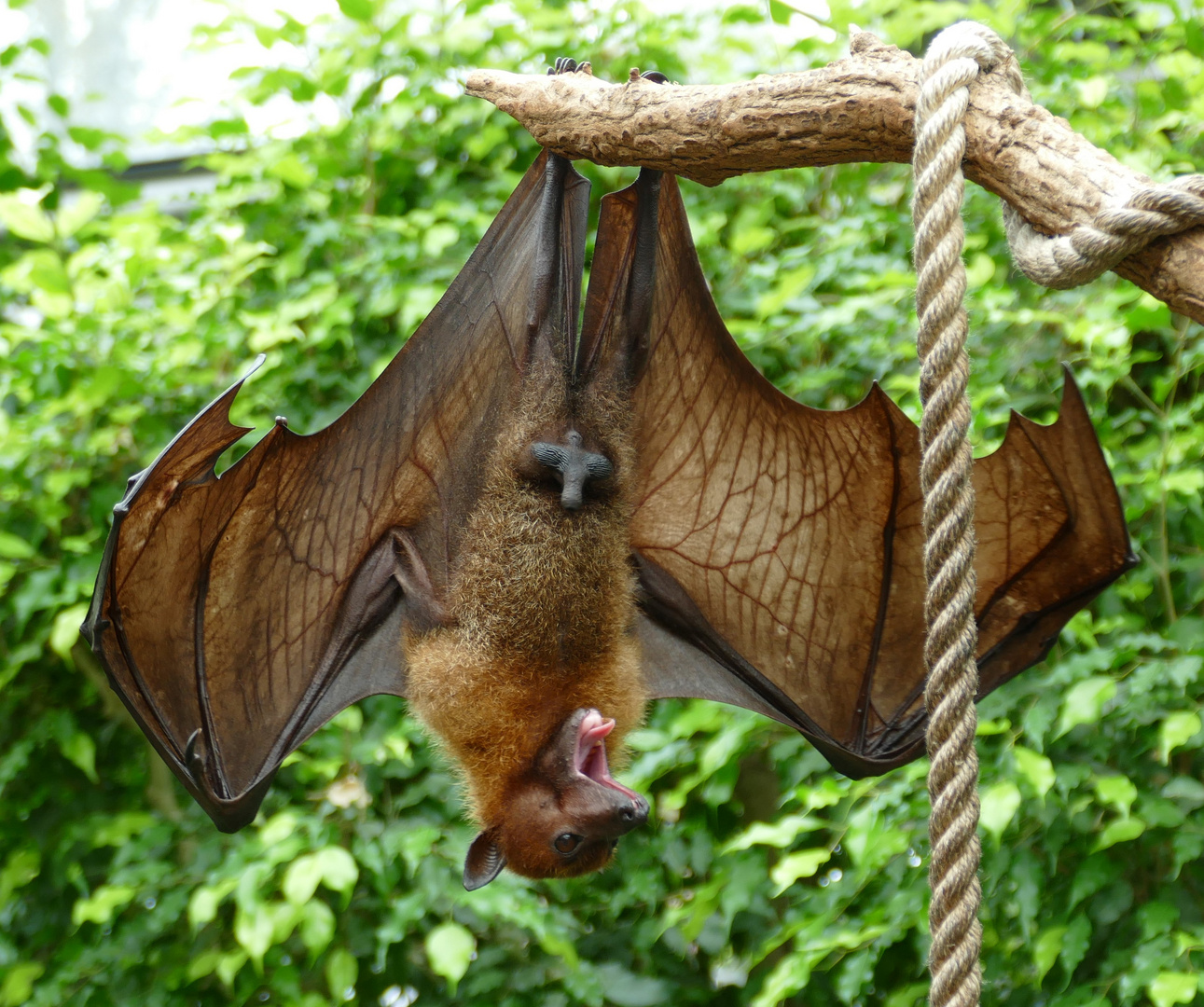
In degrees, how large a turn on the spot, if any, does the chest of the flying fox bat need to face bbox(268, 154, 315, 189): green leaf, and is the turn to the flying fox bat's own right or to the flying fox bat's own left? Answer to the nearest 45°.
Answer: approximately 135° to the flying fox bat's own right

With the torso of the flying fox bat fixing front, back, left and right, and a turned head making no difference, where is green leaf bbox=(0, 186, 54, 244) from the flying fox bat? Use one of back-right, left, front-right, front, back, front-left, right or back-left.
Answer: back-right

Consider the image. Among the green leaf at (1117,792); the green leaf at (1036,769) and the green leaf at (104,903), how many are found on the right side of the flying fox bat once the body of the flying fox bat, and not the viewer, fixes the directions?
1

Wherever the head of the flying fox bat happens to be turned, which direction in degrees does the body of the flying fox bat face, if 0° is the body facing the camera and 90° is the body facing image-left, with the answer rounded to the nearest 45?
approximately 0°
